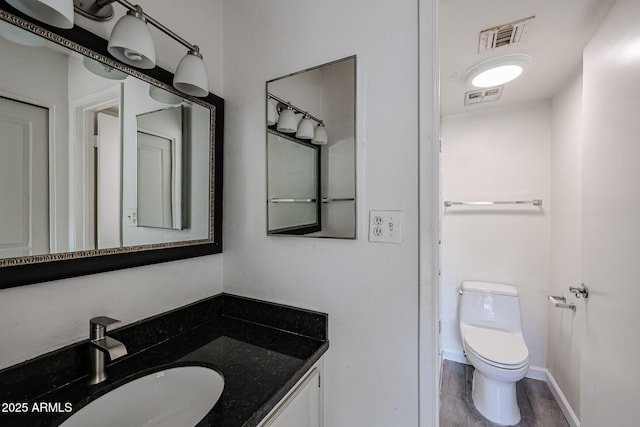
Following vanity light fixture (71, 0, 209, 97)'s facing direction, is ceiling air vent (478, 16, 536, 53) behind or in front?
in front

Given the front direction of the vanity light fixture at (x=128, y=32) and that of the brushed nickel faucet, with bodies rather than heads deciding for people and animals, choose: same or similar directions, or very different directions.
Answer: same or similar directions

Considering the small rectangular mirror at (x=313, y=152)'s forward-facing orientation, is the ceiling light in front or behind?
behind

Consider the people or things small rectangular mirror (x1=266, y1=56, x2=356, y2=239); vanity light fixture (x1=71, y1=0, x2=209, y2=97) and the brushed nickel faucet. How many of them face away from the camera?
0

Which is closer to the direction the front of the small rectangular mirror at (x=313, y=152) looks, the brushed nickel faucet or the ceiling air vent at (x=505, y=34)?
the brushed nickel faucet

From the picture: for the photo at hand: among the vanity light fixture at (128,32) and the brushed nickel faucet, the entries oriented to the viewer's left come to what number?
0

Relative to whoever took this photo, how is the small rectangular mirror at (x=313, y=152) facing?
facing the viewer and to the left of the viewer

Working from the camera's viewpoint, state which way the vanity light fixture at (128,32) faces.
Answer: facing the viewer and to the right of the viewer

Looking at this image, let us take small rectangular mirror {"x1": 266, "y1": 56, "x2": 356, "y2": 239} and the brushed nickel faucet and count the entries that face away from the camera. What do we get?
0

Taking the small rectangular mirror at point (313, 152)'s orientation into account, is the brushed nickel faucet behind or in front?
in front

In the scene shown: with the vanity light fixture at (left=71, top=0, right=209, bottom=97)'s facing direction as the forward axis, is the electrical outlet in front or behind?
in front
